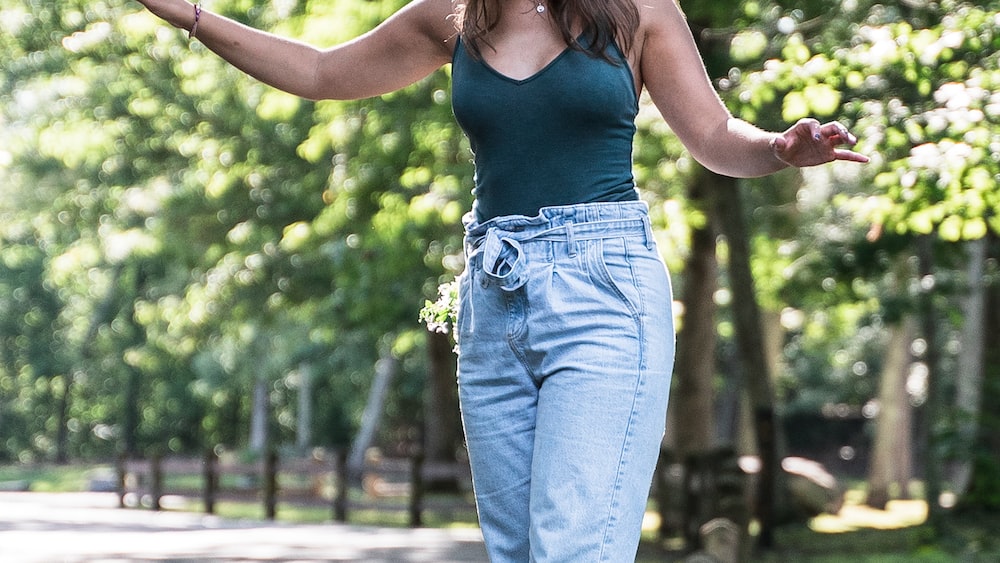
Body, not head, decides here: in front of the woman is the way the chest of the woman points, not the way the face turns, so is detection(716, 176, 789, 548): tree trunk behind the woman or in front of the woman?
behind

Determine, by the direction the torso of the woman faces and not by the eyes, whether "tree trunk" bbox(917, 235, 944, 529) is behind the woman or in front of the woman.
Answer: behind

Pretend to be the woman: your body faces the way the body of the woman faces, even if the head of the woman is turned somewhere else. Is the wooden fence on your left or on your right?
on your right

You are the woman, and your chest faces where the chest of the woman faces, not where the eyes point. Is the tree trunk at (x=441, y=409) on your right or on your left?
on your right

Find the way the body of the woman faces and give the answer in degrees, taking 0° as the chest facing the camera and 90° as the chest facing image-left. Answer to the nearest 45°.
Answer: approximately 45°

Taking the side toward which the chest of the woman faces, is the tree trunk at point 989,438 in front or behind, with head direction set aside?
behind
